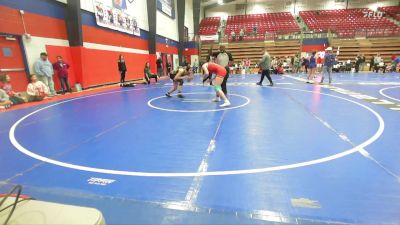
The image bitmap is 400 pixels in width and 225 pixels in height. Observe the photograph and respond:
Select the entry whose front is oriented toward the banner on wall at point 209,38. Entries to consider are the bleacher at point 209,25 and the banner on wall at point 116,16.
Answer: the bleacher

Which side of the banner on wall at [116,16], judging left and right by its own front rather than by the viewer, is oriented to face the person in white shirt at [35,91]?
right

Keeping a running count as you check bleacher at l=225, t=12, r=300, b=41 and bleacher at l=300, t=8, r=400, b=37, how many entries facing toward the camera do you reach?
2

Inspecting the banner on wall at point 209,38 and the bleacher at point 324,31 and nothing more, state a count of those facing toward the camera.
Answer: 2

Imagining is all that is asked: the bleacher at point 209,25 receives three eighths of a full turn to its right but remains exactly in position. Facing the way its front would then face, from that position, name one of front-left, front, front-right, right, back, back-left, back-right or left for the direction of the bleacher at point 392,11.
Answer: back-right

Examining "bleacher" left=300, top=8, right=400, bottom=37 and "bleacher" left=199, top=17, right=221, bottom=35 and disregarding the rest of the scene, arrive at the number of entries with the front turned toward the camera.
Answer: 2

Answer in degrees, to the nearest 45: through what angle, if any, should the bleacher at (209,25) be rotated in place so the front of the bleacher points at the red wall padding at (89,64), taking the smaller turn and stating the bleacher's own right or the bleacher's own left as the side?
0° — it already faces it

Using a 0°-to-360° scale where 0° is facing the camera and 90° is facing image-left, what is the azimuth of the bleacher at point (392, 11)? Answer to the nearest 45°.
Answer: approximately 45°
